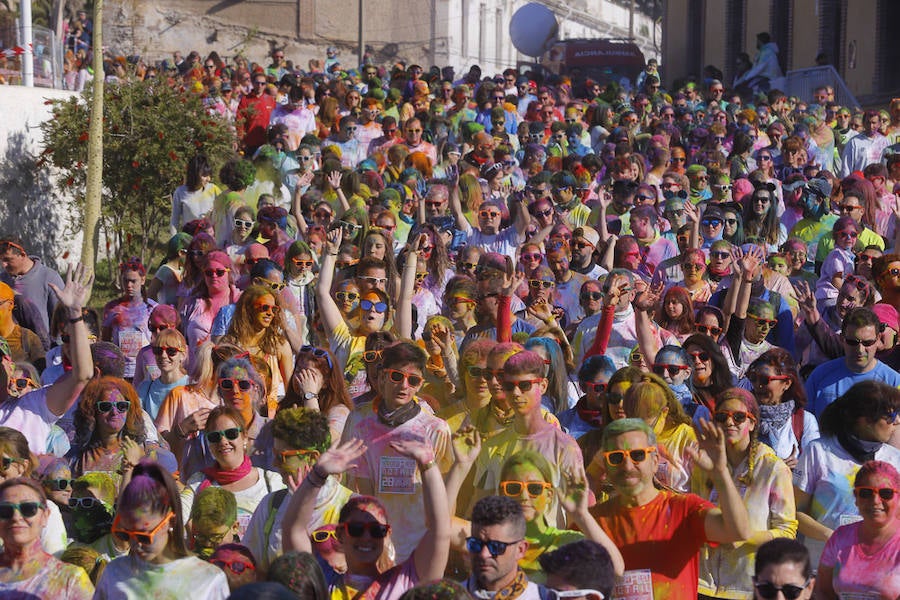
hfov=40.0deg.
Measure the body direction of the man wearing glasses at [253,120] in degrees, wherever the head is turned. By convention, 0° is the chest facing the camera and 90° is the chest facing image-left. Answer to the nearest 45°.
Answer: approximately 0°

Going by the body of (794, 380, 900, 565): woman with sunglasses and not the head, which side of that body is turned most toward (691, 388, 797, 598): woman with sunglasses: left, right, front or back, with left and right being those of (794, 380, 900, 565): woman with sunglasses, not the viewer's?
right

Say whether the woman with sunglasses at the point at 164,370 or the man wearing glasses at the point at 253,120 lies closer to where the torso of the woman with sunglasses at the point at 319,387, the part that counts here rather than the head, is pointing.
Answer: the woman with sunglasses

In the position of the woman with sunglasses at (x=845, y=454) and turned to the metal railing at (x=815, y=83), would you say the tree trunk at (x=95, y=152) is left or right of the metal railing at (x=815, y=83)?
left

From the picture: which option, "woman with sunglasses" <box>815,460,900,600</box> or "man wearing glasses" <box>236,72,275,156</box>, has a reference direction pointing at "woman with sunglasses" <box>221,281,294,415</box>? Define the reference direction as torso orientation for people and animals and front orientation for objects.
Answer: the man wearing glasses

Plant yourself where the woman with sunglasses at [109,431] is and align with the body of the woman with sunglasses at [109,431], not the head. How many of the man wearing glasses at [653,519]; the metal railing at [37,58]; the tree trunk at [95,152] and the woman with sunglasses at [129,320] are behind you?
3

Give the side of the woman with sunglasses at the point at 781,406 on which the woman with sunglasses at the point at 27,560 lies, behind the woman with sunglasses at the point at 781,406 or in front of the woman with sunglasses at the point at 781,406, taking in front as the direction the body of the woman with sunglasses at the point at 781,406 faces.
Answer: in front

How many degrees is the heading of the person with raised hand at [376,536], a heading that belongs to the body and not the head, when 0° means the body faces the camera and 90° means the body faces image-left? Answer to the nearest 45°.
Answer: approximately 0°

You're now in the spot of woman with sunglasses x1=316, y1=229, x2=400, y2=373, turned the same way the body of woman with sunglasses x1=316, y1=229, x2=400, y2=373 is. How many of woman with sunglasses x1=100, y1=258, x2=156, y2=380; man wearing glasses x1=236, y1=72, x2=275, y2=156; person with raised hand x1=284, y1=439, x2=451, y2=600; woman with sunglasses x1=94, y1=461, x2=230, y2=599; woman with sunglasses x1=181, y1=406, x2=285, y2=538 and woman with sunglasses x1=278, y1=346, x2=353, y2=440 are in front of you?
4

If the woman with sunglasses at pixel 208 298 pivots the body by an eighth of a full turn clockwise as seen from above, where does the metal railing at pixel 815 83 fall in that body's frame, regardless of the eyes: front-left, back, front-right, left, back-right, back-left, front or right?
back-left

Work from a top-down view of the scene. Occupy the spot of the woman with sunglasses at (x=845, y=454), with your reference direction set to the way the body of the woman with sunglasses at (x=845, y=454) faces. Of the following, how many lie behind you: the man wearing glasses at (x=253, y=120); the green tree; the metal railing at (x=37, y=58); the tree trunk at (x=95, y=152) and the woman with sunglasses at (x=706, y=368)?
5

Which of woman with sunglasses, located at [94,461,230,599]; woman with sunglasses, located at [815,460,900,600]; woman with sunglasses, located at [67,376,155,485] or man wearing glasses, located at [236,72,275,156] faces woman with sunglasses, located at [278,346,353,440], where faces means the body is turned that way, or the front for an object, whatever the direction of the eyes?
the man wearing glasses

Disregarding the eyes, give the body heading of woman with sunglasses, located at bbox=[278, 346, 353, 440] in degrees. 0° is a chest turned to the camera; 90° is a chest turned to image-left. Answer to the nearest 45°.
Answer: approximately 45°
